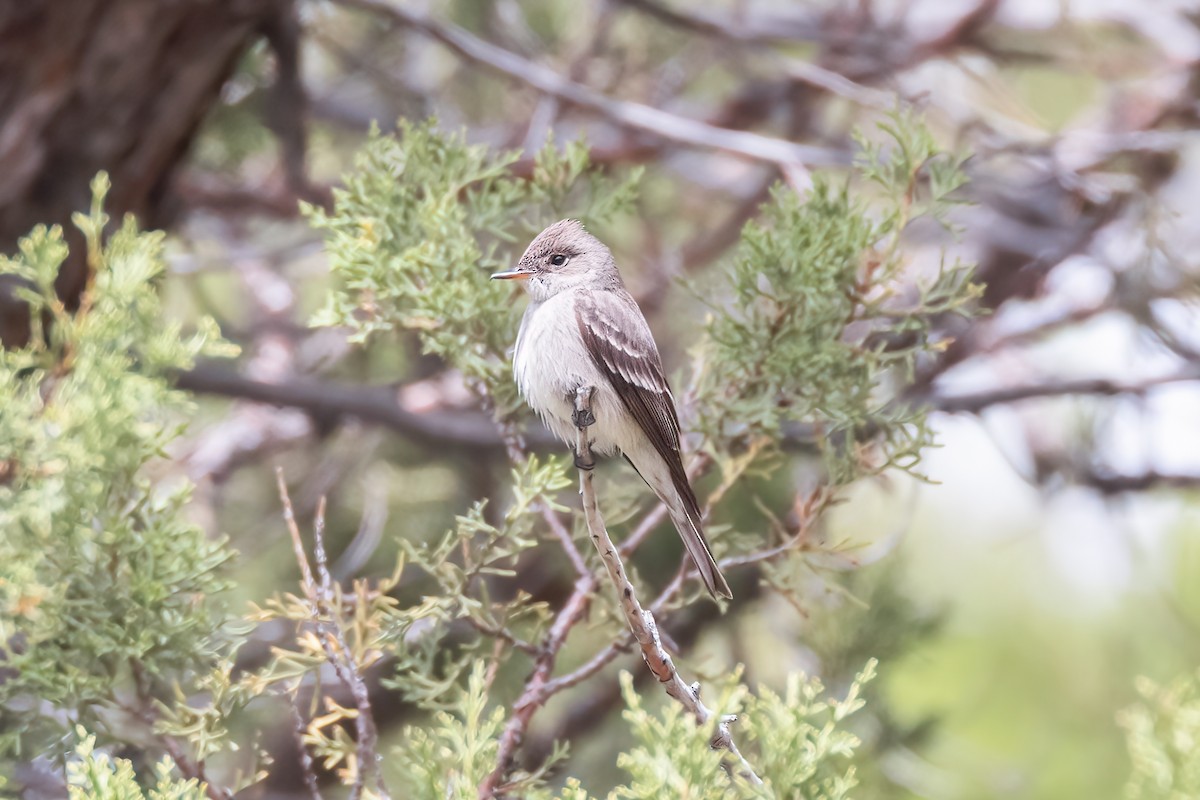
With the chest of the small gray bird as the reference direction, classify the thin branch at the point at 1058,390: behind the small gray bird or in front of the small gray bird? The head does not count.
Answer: behind

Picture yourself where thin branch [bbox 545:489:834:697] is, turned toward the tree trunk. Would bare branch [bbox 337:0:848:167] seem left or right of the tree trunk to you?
right

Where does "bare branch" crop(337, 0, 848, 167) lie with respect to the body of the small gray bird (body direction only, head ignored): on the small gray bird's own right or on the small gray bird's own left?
on the small gray bird's own right

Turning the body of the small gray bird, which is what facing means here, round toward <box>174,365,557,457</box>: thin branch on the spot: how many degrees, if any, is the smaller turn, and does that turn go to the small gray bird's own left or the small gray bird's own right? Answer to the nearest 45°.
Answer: approximately 45° to the small gray bird's own right
